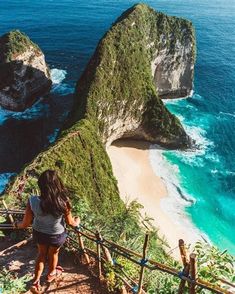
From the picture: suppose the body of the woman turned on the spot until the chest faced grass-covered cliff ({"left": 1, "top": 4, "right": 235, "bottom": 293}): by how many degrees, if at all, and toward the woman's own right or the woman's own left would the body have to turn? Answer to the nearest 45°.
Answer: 0° — they already face it

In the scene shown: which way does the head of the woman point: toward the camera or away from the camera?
away from the camera

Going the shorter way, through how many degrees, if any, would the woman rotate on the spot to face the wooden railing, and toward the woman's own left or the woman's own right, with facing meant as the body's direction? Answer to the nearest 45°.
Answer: approximately 90° to the woman's own right

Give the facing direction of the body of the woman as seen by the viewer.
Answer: away from the camera
